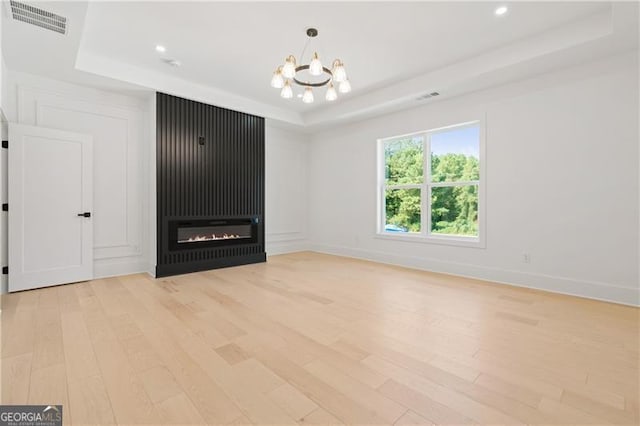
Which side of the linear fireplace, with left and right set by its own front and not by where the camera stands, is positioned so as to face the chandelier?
front

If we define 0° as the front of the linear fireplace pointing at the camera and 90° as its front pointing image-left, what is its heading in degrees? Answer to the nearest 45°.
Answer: approximately 315°

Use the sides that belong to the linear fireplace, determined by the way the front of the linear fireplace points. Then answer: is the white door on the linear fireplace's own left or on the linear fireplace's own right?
on the linear fireplace's own right

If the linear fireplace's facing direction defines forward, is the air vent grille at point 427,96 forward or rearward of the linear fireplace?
forward
